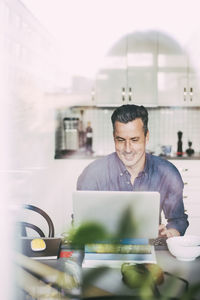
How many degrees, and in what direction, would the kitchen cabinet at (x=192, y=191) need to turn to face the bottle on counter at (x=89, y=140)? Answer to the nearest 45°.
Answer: approximately 90° to its right

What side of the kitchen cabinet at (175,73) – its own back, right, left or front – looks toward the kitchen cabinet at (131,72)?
right

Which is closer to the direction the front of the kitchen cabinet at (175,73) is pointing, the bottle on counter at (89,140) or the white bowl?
the white bowl

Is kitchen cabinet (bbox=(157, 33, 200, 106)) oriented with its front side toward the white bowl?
yes

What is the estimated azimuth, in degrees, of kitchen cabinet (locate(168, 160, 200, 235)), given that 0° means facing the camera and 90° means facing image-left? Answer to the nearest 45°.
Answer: approximately 0°

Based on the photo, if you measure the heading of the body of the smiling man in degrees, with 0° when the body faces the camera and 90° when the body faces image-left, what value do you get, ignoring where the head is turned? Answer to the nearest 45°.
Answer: approximately 0°

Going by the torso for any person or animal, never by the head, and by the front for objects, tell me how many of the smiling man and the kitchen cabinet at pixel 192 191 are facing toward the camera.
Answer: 2

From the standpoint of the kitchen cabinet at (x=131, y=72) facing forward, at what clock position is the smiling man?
The smiling man is roughly at 12 o'clock from the kitchen cabinet.
